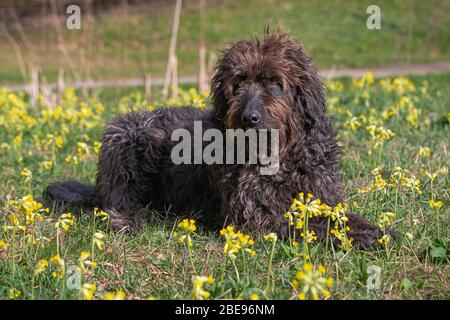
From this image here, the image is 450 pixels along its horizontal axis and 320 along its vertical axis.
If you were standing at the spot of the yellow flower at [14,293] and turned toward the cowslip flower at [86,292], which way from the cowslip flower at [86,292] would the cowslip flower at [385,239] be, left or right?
left

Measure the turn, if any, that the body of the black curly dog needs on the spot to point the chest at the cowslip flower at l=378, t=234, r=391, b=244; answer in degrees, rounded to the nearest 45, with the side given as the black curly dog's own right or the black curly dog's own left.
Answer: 0° — it already faces it

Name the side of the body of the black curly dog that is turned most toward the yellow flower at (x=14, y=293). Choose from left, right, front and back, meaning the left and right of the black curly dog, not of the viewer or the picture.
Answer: right

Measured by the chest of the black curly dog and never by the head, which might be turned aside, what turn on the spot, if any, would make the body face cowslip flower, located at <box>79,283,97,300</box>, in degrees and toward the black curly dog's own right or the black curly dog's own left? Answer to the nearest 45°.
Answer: approximately 90° to the black curly dog's own right

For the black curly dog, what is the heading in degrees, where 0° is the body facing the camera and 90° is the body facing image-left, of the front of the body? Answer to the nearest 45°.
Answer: approximately 315°

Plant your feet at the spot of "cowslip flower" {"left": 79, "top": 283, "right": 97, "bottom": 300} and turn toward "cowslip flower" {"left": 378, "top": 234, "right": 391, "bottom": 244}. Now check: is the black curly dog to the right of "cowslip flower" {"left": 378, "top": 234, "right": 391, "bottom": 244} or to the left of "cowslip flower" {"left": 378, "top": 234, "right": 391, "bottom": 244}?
left
